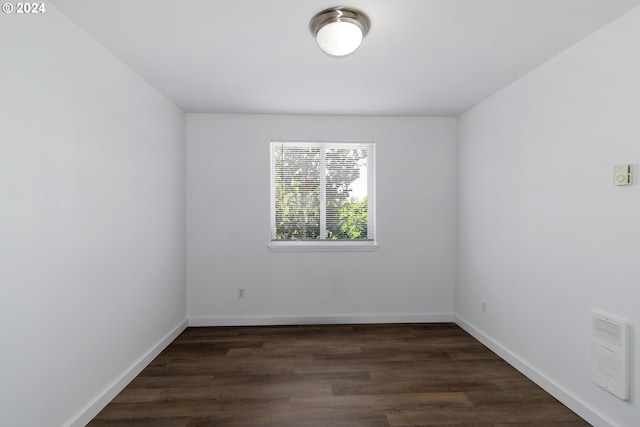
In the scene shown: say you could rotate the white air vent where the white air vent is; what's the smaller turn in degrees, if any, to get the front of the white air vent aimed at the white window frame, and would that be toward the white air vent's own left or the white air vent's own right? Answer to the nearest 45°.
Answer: approximately 45° to the white air vent's own right

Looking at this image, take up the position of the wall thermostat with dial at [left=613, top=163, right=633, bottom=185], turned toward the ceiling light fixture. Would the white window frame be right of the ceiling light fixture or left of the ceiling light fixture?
right

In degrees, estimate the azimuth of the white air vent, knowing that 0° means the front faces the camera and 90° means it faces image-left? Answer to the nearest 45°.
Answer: approximately 45°
